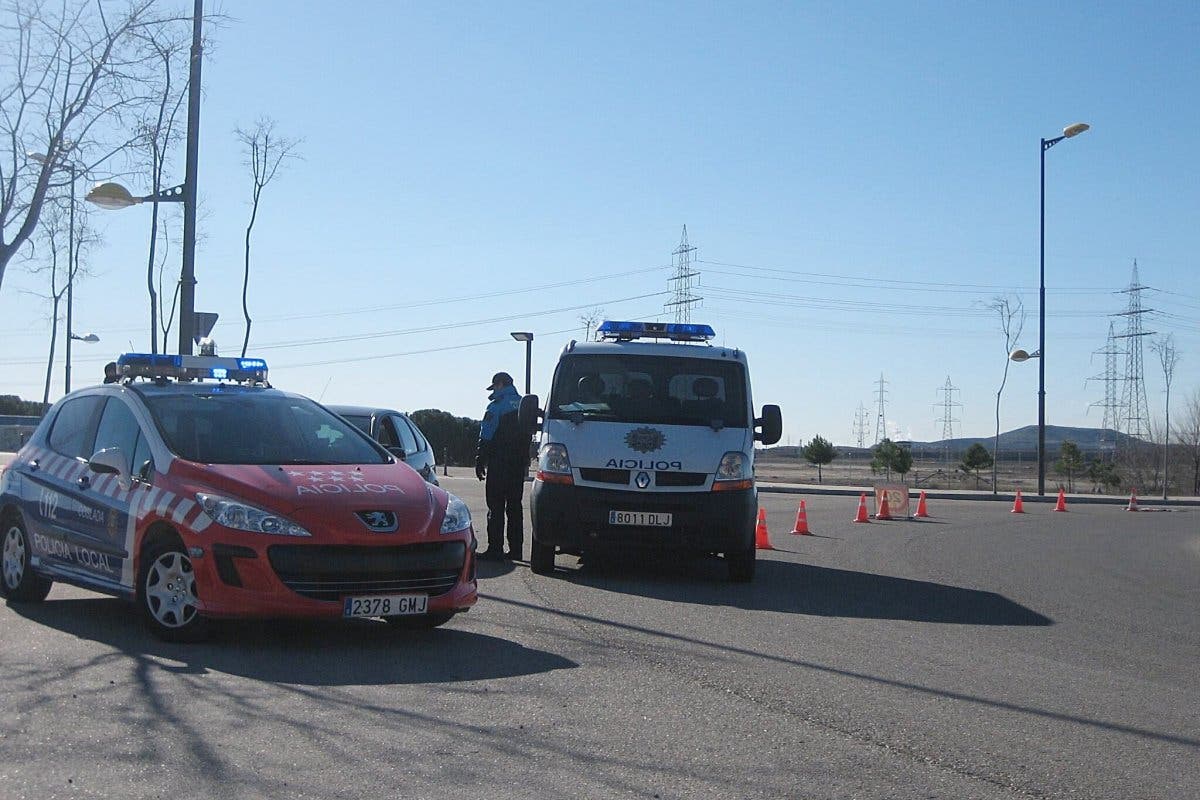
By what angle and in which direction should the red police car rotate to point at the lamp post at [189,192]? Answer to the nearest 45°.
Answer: approximately 135° to its left

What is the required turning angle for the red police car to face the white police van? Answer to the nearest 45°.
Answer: approximately 90° to its left

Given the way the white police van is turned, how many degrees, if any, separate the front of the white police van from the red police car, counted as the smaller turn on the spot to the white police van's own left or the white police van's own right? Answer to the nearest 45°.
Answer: approximately 45° to the white police van's own right

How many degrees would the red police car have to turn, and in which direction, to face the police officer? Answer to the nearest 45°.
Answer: approximately 90° to its left

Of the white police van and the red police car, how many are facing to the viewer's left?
0

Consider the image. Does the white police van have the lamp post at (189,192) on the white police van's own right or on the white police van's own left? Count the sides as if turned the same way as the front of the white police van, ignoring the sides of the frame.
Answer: on the white police van's own right

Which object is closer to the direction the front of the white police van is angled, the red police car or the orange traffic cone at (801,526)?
the red police car

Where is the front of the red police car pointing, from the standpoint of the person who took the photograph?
facing the viewer and to the right of the viewer

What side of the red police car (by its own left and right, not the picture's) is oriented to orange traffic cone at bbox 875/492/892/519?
left
